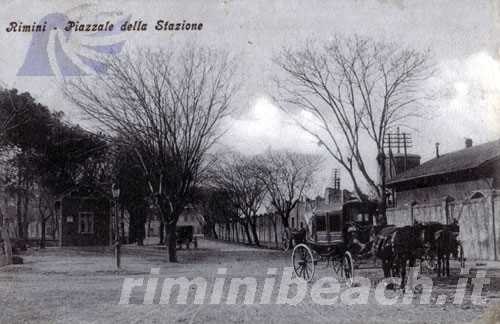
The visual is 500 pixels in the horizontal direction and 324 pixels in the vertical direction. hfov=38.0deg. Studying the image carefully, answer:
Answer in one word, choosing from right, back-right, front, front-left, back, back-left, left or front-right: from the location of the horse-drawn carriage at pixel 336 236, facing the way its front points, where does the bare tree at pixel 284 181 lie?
back-left

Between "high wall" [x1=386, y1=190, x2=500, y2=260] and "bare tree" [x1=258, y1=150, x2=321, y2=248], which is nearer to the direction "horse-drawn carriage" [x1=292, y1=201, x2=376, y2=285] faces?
the high wall

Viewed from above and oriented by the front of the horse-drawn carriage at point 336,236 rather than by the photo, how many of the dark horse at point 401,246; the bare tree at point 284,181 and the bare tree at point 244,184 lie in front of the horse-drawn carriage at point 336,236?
1

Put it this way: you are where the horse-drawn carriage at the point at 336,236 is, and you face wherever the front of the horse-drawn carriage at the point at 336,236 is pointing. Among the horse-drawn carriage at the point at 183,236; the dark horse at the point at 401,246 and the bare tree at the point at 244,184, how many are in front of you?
1

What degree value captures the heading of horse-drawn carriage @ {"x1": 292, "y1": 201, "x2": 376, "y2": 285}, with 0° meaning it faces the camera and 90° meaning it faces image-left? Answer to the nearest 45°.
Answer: approximately 315°

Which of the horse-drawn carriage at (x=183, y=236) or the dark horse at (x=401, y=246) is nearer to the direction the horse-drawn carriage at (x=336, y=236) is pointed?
the dark horse

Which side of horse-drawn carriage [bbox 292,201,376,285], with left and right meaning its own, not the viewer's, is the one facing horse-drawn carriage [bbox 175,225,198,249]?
back

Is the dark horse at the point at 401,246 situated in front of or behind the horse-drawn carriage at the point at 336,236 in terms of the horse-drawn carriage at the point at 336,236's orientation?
in front

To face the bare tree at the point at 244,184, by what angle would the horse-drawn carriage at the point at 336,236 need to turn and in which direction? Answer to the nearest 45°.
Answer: approximately 135° to its left

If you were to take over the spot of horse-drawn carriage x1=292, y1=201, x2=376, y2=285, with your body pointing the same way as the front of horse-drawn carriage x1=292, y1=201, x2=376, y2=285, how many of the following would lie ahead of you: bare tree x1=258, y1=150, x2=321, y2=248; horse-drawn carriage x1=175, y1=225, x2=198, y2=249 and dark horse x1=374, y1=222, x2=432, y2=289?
1

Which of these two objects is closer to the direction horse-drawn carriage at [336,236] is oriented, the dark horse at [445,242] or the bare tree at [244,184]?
the dark horse

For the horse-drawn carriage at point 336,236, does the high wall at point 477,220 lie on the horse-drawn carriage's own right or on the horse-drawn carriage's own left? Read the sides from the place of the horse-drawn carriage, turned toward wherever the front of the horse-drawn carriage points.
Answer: on the horse-drawn carriage's own left
